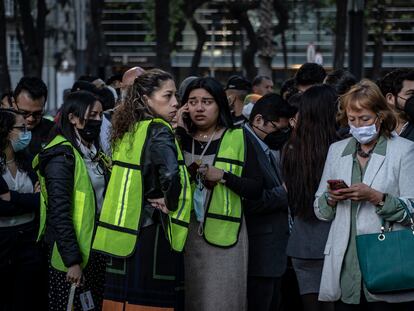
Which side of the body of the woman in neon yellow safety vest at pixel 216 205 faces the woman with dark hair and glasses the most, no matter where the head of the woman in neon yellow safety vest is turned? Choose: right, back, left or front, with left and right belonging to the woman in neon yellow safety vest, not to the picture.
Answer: right

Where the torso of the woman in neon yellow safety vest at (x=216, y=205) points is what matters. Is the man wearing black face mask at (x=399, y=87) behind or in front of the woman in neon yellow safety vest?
behind

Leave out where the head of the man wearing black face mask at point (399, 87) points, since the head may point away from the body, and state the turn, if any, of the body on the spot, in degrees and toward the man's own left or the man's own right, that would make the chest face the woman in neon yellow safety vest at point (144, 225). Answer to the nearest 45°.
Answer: approximately 90° to the man's own right

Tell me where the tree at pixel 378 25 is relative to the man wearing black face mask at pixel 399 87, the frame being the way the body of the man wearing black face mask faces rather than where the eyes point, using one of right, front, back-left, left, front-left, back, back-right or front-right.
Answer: back-left

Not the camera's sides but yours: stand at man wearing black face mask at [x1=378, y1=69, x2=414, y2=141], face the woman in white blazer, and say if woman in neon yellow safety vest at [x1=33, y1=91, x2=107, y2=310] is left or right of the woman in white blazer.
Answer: right
